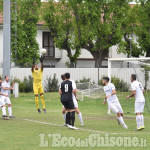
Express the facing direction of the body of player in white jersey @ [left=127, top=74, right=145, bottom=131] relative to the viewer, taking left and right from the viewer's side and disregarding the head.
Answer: facing away from the viewer and to the left of the viewer

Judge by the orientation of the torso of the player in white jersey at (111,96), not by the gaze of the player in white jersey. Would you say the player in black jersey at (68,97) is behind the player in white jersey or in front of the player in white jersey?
in front

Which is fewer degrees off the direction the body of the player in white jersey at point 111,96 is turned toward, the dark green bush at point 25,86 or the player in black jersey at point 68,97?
the player in black jersey

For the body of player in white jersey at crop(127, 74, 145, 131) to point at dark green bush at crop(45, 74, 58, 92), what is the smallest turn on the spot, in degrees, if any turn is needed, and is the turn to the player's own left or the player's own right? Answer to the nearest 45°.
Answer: approximately 45° to the player's own right

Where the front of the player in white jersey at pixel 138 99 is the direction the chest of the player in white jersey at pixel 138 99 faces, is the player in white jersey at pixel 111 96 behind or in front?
in front

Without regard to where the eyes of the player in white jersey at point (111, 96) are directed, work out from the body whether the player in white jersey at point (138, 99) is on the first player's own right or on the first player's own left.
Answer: on the first player's own left

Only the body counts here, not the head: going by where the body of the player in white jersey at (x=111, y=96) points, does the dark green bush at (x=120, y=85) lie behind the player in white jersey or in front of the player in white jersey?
behind
